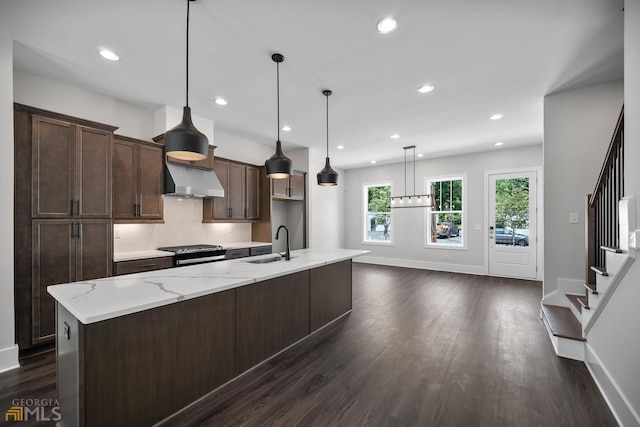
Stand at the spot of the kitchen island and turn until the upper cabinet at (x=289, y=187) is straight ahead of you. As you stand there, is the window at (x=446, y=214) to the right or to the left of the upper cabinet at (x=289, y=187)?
right

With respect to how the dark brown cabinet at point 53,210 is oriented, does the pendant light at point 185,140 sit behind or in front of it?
in front

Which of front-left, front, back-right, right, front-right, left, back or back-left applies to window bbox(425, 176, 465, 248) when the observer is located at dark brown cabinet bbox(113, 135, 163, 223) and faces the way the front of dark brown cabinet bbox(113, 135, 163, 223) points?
front-left

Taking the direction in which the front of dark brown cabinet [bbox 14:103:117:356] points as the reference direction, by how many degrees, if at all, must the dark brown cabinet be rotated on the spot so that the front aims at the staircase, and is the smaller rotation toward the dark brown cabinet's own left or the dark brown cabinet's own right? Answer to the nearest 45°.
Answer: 0° — it already faces it

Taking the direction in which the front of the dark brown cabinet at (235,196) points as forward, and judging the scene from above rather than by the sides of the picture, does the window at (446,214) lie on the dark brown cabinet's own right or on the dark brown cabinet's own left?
on the dark brown cabinet's own left

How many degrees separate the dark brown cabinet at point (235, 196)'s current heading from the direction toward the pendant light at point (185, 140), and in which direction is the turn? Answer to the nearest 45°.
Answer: approximately 45° to its right

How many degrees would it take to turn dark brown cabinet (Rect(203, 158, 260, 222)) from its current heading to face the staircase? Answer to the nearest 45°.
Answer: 0° — it already faces it

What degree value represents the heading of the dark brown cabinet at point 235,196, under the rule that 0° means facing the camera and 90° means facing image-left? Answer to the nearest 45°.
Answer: approximately 315°

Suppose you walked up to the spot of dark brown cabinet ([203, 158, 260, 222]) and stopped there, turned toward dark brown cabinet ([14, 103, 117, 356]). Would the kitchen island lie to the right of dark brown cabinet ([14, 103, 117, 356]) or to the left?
left

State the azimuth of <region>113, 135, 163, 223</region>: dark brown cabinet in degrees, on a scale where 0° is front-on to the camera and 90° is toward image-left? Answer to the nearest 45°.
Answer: approximately 315°

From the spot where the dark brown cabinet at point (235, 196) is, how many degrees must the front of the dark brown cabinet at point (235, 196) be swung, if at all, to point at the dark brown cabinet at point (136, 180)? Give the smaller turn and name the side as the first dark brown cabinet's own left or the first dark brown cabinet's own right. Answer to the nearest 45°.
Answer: approximately 90° to the first dark brown cabinet's own right

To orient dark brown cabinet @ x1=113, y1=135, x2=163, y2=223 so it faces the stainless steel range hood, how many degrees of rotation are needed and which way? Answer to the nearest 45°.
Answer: approximately 45° to its left
